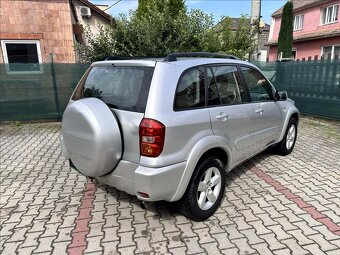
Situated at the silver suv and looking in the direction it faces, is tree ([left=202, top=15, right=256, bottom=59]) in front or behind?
in front

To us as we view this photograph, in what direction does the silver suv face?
facing away from the viewer and to the right of the viewer

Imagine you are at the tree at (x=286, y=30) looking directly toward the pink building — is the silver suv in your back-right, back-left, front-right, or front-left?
back-right

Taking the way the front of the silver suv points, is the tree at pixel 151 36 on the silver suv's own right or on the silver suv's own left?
on the silver suv's own left

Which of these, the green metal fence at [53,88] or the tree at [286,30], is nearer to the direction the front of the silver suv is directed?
the tree

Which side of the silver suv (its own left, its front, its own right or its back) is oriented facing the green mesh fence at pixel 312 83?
front

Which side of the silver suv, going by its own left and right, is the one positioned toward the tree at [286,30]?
front

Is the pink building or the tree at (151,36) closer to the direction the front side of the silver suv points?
the pink building
